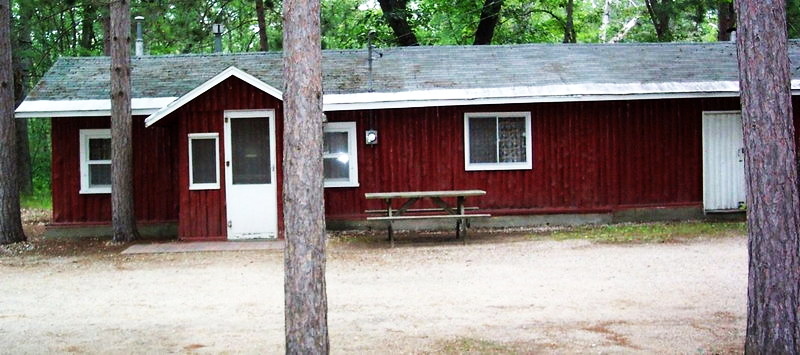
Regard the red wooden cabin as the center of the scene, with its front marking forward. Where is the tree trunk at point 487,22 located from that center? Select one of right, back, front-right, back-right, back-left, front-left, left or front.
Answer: back

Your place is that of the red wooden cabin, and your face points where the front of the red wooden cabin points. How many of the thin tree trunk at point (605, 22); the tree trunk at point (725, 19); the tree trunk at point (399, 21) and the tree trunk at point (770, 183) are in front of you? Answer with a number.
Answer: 1

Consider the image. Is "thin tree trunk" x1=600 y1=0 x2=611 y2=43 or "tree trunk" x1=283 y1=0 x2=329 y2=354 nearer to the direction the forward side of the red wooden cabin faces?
the tree trunk

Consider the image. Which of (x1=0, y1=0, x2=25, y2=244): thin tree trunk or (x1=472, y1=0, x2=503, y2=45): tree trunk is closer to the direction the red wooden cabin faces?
the thin tree trunk

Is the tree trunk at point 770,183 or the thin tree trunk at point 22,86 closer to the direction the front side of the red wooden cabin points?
the tree trunk

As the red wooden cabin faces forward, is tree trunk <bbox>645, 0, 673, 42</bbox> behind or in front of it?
behind

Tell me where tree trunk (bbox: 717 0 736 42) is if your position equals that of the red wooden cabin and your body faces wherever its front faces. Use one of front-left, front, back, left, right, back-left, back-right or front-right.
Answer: back-left

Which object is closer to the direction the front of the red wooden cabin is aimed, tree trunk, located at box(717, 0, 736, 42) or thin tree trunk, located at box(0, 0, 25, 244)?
the thin tree trunk

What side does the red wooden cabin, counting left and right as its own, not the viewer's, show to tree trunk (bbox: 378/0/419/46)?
back

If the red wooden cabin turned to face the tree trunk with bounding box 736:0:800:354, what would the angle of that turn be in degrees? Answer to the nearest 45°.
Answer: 0° — it already faces it

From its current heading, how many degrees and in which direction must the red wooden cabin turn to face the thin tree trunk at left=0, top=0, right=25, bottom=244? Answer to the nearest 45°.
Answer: approximately 90° to its right

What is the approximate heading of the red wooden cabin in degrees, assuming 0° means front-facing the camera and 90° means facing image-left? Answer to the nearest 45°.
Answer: approximately 0°

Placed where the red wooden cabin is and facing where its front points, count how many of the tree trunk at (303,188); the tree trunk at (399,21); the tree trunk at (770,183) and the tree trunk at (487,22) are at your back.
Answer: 2

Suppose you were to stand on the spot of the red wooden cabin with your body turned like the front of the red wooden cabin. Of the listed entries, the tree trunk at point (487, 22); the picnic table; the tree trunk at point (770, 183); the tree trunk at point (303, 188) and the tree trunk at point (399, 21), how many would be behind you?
2

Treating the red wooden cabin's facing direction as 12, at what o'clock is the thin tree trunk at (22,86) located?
The thin tree trunk is roughly at 4 o'clock from the red wooden cabin.
